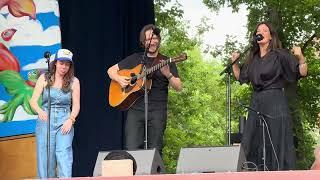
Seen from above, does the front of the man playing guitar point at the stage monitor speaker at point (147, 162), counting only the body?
yes

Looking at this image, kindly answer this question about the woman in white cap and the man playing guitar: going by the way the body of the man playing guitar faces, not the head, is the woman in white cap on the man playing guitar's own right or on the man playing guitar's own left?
on the man playing guitar's own right

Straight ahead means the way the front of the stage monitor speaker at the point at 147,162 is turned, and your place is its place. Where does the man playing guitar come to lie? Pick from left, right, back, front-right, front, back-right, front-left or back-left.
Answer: front

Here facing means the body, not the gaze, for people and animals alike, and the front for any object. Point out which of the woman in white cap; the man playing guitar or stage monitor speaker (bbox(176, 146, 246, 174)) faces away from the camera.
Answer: the stage monitor speaker

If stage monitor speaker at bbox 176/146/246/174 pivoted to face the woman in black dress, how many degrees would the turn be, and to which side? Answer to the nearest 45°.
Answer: approximately 45° to its right

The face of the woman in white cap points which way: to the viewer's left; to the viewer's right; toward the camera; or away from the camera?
toward the camera

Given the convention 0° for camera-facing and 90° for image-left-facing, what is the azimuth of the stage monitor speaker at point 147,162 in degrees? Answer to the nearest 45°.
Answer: approximately 180°

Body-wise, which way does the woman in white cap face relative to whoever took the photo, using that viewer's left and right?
facing the viewer

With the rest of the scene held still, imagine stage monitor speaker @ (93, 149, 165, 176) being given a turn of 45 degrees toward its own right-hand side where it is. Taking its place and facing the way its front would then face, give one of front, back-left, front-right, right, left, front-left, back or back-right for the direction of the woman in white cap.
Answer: left

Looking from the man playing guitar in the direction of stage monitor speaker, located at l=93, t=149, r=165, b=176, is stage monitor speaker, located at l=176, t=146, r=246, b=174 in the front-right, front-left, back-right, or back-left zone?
front-left

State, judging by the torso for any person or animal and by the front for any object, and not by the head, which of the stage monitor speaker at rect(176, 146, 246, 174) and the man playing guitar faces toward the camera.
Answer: the man playing guitar

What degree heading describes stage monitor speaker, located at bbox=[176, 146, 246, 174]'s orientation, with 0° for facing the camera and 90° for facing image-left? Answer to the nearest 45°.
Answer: approximately 180°

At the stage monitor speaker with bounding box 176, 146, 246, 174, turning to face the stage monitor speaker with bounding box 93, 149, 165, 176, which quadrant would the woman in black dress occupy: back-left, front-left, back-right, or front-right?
back-right

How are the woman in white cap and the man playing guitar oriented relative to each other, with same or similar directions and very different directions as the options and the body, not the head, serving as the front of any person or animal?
same or similar directions

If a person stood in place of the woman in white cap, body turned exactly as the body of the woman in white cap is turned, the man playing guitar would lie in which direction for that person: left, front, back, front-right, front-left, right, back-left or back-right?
left
